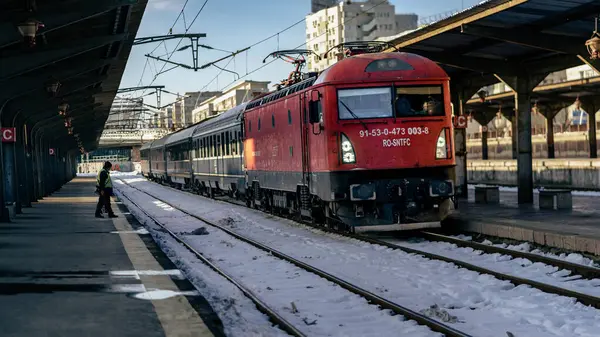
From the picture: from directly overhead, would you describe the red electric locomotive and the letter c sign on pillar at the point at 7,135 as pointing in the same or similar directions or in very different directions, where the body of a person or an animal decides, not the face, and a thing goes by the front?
same or similar directions

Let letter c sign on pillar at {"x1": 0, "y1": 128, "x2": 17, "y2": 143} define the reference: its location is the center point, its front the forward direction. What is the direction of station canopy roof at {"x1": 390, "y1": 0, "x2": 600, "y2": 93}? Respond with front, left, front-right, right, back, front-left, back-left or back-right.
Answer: front-left

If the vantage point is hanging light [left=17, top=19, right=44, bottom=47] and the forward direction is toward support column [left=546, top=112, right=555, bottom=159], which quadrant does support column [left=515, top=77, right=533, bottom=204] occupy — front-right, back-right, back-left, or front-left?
front-right

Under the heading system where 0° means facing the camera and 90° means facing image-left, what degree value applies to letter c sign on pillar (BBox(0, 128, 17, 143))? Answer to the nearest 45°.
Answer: approximately 0°

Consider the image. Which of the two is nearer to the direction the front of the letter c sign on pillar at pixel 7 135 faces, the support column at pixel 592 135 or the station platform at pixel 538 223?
the station platform

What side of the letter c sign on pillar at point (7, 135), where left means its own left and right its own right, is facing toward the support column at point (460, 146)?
left

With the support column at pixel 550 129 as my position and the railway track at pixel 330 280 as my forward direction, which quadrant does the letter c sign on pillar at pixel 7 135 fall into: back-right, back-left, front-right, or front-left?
front-right

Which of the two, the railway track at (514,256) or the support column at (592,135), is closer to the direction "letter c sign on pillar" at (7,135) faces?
the railway track

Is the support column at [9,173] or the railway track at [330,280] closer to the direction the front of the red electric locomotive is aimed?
the railway track
